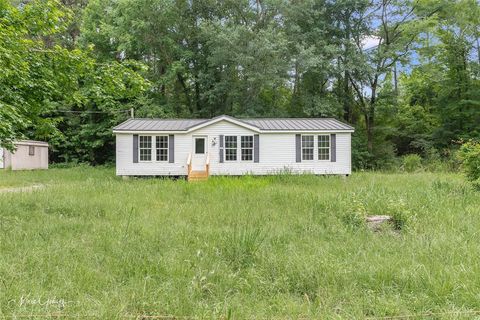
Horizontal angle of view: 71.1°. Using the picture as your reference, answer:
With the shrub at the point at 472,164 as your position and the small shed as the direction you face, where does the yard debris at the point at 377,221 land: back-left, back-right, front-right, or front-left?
front-left

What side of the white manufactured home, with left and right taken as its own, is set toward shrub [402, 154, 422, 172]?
left

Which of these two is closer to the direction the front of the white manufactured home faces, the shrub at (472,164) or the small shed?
the shrub

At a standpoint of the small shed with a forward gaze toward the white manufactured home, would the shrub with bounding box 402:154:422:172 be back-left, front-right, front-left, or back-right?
front-left

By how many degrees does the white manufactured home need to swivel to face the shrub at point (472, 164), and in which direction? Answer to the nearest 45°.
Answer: approximately 45° to its left

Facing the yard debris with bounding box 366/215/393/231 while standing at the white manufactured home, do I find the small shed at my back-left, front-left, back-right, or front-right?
back-right

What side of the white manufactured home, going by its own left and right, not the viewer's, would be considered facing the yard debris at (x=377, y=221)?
front

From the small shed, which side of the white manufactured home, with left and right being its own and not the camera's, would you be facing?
right

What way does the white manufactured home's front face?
toward the camera

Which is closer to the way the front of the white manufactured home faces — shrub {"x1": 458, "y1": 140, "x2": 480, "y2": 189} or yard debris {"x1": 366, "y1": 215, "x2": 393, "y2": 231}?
the yard debris
